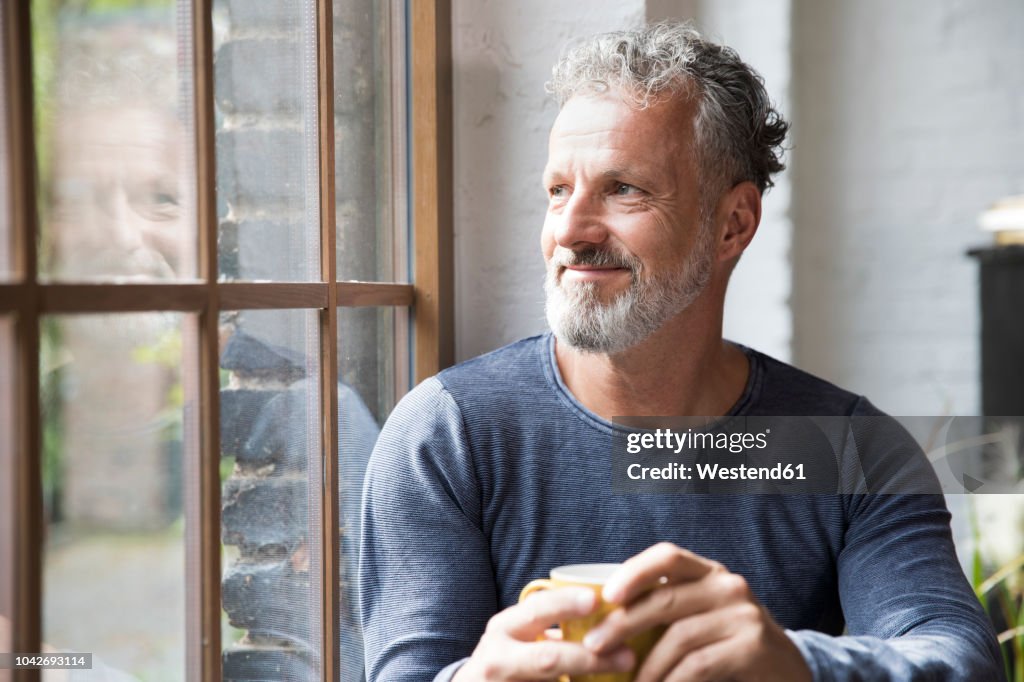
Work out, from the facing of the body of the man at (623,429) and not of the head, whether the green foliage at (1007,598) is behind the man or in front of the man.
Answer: behind

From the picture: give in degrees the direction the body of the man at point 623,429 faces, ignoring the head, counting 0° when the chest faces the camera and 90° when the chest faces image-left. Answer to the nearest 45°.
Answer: approximately 0°
